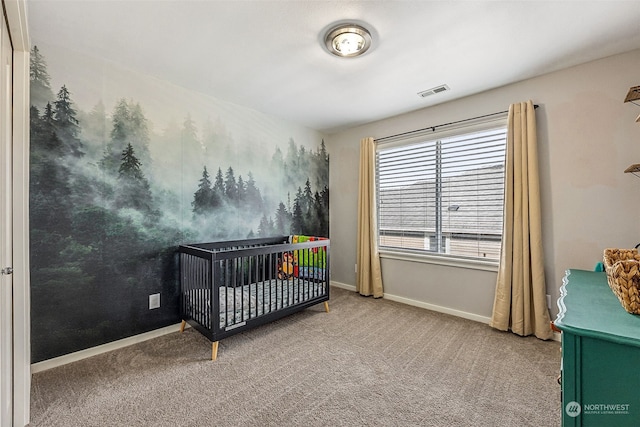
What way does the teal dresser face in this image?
to the viewer's left

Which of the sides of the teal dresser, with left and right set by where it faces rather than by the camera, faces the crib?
front

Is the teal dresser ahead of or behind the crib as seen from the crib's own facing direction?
ahead

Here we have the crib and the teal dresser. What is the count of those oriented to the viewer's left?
1

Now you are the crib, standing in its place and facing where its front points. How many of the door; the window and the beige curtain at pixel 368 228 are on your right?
1

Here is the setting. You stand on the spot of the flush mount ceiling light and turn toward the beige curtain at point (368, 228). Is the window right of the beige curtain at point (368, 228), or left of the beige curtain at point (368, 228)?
right

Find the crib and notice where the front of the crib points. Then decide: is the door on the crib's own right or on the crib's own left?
on the crib's own right

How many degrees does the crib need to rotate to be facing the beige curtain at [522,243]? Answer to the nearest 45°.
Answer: approximately 45° to its left

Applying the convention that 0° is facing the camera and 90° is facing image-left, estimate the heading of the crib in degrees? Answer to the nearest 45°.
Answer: approximately 315°
